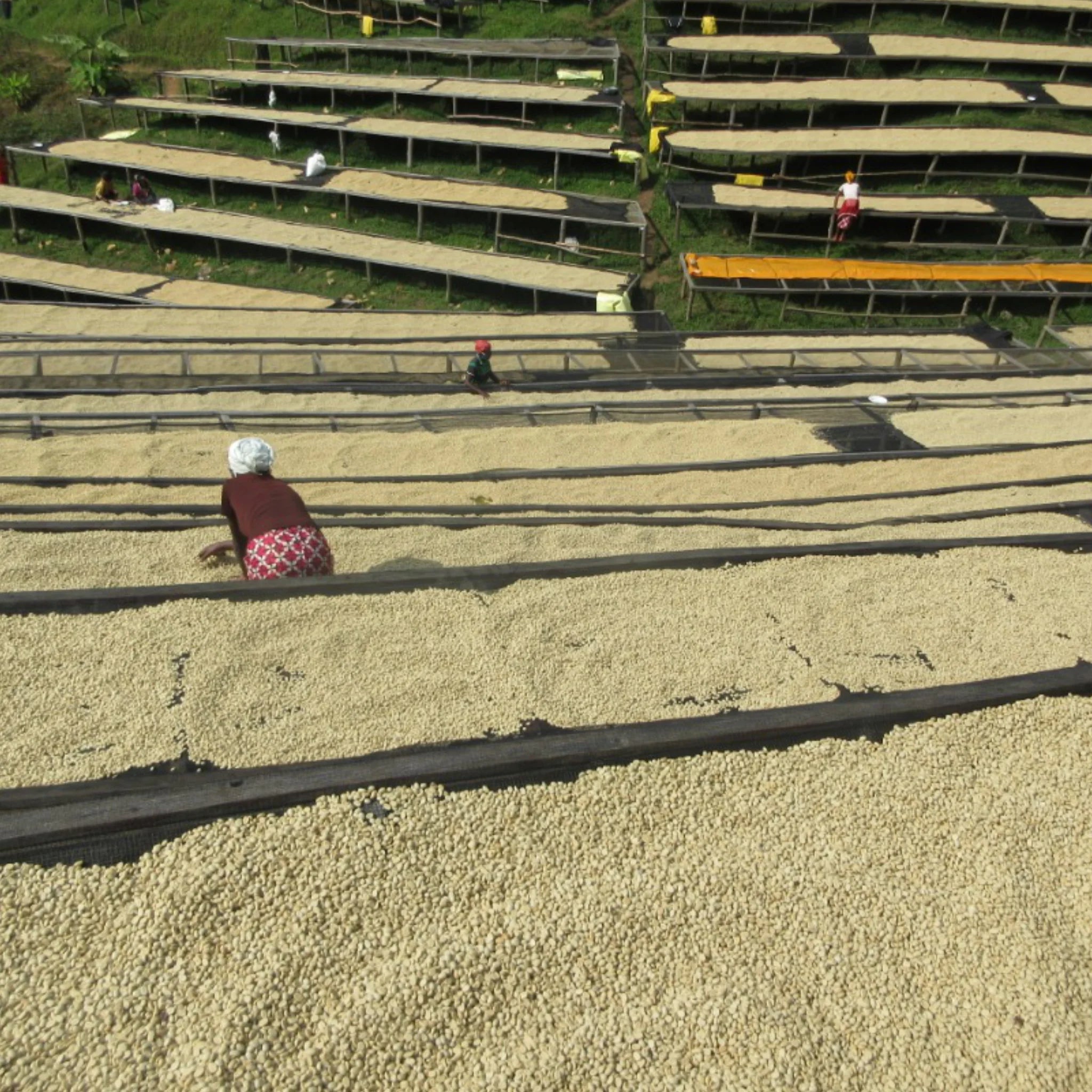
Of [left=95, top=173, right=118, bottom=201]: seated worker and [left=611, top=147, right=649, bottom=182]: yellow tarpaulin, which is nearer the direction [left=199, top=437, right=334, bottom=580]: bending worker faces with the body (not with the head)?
the seated worker

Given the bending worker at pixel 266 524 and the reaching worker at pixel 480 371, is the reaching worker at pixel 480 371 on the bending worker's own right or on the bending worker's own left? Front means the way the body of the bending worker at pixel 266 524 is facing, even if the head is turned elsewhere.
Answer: on the bending worker's own right

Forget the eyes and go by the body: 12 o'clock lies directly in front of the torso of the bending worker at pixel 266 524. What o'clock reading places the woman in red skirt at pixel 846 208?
The woman in red skirt is roughly at 3 o'clock from the bending worker.

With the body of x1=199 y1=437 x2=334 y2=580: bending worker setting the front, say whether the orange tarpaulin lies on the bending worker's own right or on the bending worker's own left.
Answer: on the bending worker's own right

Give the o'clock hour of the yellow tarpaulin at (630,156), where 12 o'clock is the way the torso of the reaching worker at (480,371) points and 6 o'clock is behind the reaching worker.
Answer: The yellow tarpaulin is roughly at 8 o'clock from the reaching worker.

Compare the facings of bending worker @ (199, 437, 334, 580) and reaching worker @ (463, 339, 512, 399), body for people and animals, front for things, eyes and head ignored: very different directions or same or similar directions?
very different directions

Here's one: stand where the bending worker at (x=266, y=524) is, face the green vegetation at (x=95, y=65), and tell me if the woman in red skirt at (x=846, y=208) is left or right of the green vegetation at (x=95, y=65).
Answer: right

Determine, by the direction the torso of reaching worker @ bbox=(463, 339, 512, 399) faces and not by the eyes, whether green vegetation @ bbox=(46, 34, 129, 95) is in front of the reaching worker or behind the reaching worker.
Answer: behind

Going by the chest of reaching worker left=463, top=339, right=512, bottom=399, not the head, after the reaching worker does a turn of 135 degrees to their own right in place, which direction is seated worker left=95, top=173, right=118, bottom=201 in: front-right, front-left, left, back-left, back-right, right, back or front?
front-right

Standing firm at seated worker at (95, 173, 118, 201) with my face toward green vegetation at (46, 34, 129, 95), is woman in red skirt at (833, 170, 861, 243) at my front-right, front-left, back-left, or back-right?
back-right

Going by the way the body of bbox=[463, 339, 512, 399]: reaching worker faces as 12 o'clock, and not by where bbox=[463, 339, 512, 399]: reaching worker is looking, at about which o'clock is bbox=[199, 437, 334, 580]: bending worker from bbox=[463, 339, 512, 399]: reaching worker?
bbox=[199, 437, 334, 580]: bending worker is roughly at 2 o'clock from bbox=[463, 339, 512, 399]: reaching worker.

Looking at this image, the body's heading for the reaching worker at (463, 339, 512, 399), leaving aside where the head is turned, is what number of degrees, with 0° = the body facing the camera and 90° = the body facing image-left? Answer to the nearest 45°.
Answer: approximately 315°

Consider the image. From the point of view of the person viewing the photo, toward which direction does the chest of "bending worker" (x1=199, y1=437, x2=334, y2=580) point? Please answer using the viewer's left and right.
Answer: facing away from the viewer and to the left of the viewer
